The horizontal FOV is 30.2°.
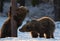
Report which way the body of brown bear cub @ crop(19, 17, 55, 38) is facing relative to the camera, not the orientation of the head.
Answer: to the viewer's left

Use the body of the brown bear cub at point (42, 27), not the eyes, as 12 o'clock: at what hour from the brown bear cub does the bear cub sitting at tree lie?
The bear cub sitting at tree is roughly at 12 o'clock from the brown bear cub.
